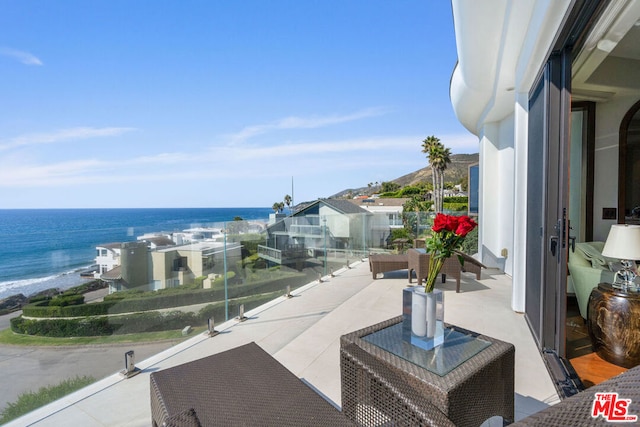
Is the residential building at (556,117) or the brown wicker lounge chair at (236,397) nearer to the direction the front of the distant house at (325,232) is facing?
the brown wicker lounge chair

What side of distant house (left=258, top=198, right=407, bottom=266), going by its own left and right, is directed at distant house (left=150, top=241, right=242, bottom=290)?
front

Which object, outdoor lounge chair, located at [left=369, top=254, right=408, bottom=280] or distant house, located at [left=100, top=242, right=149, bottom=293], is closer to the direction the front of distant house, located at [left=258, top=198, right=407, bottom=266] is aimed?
the distant house

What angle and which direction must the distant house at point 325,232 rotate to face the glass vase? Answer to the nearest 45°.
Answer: approximately 45° to its left

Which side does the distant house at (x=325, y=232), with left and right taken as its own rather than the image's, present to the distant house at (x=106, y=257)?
front

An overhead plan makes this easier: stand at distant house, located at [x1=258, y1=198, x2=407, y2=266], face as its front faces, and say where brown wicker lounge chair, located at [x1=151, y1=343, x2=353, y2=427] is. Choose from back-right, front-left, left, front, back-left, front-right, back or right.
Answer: front-left

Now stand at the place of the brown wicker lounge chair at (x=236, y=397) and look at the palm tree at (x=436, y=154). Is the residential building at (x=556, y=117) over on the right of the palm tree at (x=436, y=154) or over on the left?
right

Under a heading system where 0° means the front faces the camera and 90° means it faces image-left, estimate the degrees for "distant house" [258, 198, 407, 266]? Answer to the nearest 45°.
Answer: approximately 45°

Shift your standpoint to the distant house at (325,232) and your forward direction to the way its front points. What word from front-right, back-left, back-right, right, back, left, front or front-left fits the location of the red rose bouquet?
front-left
